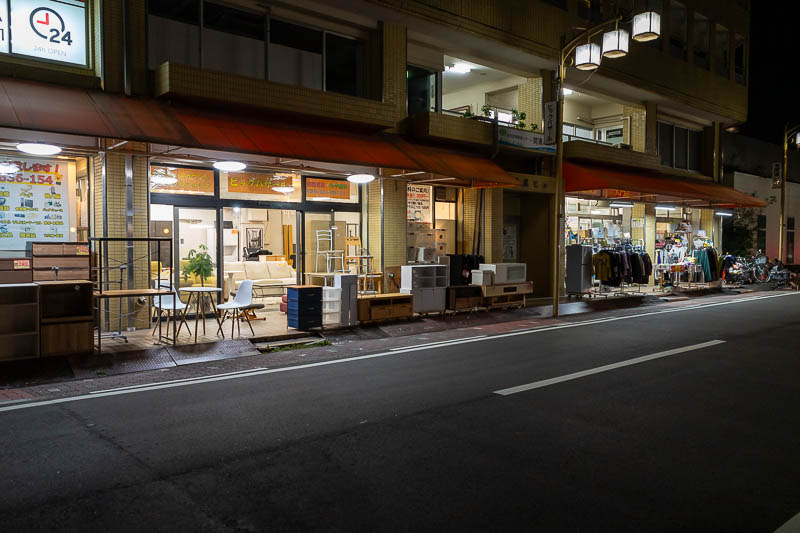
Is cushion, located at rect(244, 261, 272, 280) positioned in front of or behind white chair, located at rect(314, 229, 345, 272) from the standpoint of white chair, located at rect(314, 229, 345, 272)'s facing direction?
behind

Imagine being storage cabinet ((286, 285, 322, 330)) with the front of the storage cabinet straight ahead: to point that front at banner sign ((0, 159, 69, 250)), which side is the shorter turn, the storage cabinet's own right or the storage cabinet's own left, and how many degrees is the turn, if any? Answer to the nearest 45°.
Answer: approximately 135° to the storage cabinet's own right

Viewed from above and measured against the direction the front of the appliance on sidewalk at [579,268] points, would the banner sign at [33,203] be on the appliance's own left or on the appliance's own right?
on the appliance's own right

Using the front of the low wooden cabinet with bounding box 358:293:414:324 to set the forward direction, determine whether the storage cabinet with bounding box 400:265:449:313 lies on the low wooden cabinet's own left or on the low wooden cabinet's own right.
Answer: on the low wooden cabinet's own left

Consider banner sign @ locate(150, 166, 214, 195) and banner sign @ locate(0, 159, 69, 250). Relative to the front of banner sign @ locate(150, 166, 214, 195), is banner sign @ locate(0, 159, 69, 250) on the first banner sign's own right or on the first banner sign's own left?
on the first banner sign's own right

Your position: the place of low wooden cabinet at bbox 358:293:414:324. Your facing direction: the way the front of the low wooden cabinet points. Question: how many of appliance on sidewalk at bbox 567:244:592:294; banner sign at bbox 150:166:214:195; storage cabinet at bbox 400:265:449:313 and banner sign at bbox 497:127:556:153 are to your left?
3

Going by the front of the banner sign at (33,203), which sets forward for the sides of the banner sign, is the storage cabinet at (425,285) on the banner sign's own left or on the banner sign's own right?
on the banner sign's own left

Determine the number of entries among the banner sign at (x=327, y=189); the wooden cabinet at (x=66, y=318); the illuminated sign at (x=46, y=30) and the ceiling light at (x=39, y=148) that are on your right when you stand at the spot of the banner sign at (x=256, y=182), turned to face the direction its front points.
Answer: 3

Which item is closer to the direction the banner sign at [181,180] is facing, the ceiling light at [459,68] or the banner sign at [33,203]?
the banner sign

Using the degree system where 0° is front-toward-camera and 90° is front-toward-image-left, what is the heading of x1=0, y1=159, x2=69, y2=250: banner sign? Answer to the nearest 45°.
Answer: approximately 0°
